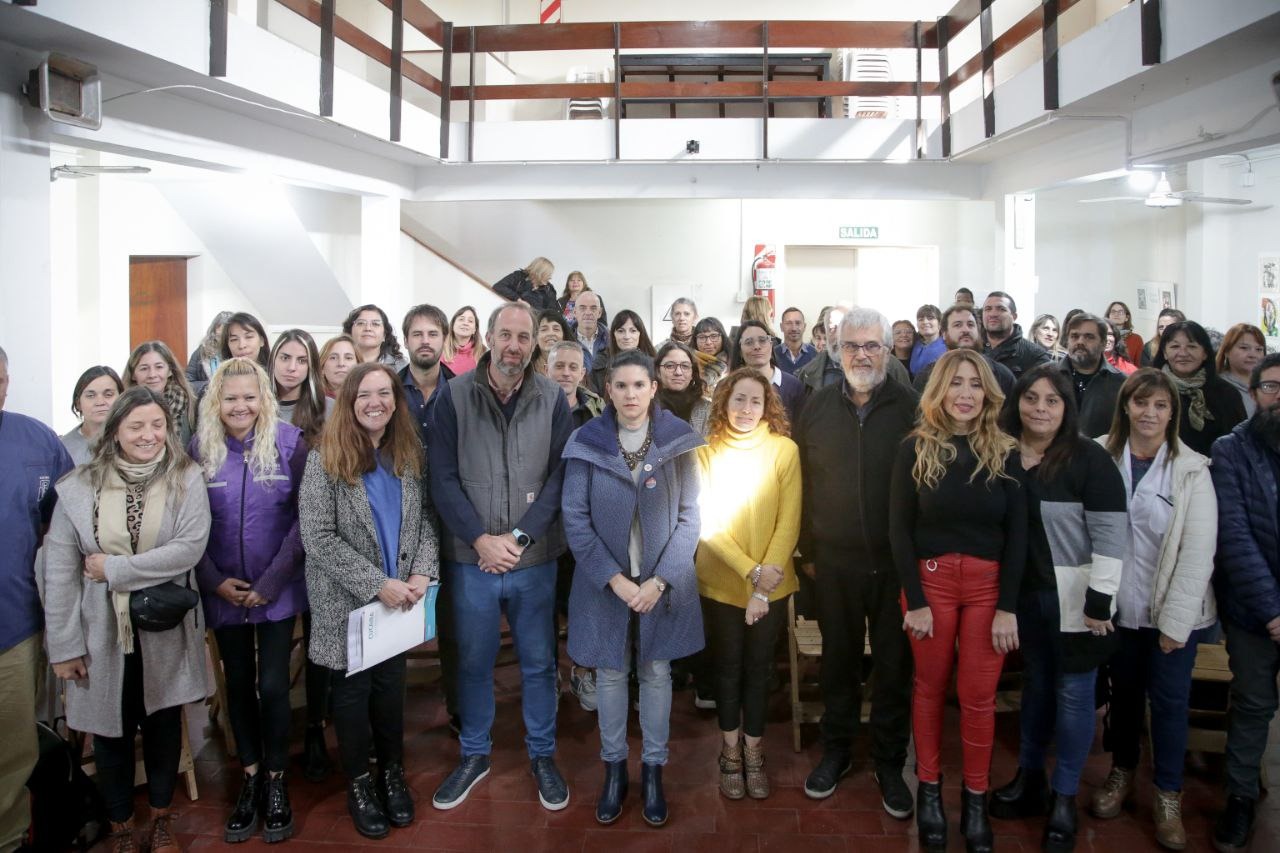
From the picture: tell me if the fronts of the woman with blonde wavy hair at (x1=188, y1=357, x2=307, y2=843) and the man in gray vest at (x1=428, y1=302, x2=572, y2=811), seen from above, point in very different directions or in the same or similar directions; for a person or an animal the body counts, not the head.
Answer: same or similar directions

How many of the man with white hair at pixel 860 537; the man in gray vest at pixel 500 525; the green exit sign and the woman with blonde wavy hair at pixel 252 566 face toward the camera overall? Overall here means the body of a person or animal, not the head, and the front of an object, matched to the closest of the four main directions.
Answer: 4

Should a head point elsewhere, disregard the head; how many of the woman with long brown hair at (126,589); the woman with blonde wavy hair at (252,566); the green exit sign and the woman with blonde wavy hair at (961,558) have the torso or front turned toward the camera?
4

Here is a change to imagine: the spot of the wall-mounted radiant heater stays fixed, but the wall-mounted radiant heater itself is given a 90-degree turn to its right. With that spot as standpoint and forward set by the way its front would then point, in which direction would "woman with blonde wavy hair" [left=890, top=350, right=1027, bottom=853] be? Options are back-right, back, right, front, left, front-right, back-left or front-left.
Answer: left

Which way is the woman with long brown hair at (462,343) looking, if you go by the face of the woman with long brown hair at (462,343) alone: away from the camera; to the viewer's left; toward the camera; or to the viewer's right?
toward the camera

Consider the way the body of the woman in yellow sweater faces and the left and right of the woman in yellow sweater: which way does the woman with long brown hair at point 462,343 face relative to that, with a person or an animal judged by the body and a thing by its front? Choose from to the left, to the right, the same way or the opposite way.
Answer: the same way

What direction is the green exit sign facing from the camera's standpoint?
toward the camera

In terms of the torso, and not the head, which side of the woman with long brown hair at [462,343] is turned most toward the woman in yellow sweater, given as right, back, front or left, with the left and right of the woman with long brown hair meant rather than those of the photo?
front

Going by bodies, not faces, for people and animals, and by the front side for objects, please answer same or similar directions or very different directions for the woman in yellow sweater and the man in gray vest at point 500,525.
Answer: same or similar directions

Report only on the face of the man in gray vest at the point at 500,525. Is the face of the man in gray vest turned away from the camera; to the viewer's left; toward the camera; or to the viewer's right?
toward the camera

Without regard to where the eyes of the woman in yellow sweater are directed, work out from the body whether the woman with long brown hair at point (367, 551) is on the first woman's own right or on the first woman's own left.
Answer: on the first woman's own right

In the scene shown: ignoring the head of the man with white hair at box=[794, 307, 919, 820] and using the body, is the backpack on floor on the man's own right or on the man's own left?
on the man's own right

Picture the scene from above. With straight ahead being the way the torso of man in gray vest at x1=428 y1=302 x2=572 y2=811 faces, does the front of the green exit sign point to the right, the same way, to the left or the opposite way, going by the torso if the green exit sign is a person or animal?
the same way
